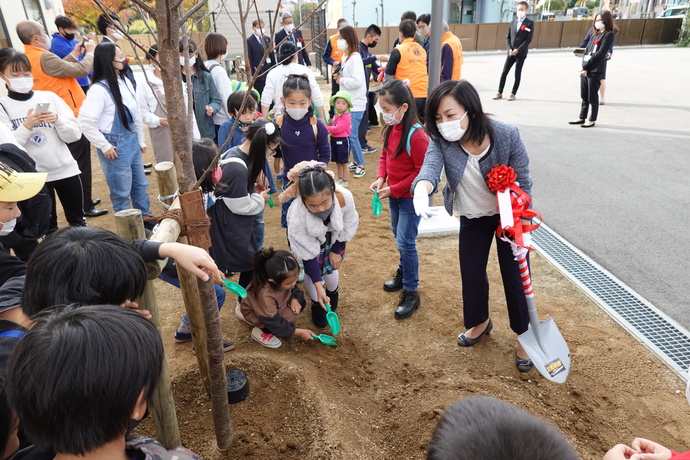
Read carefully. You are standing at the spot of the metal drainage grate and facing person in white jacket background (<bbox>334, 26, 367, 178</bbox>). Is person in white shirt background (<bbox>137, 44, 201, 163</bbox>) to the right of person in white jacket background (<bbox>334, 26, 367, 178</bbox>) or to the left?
left

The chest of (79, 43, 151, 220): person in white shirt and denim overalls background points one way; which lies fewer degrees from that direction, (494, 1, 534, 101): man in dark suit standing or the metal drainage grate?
the metal drainage grate

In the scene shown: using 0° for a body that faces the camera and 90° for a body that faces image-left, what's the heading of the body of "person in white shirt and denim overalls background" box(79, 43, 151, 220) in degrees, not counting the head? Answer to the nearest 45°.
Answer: approximately 315°

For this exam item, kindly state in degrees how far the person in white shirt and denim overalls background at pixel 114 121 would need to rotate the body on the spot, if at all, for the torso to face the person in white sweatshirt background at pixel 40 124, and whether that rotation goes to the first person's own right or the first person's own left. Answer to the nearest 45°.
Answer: approximately 90° to the first person's own right

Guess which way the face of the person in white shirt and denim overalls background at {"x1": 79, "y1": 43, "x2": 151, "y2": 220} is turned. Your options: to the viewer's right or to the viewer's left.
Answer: to the viewer's right

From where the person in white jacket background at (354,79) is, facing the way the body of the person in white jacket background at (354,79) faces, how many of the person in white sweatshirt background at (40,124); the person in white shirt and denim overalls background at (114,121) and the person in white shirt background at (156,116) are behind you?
0

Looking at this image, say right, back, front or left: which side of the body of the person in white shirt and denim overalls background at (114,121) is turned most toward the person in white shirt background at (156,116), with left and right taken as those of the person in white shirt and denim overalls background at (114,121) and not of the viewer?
left

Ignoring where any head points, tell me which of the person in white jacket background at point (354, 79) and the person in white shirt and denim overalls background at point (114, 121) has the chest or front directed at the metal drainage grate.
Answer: the person in white shirt and denim overalls background at point (114, 121)
